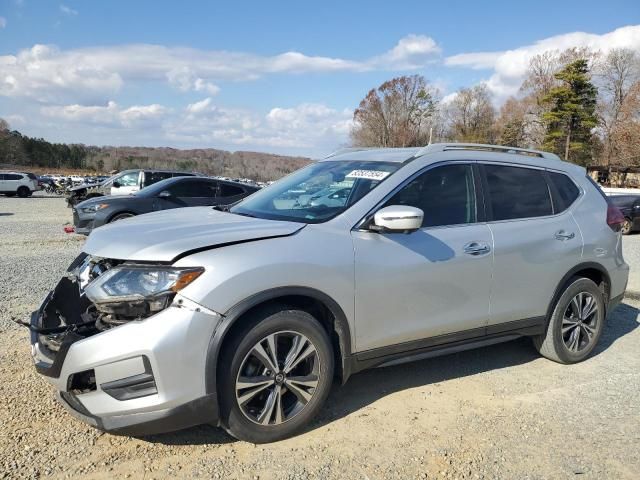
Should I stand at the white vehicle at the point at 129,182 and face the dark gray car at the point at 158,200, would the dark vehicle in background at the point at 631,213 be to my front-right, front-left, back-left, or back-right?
front-left

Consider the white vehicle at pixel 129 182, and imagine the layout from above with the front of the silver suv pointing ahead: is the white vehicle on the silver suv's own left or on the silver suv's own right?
on the silver suv's own right

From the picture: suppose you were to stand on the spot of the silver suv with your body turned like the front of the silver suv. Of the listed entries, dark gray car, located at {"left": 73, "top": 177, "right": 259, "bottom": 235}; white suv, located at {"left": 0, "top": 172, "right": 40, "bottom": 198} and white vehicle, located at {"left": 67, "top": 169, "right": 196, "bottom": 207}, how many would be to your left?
0

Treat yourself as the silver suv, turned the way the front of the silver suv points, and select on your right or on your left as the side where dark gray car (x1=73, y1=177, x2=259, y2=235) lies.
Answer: on your right

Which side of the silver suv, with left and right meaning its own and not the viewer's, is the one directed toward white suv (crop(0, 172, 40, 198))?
right

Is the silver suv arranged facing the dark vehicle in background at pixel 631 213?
no
